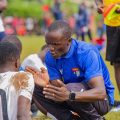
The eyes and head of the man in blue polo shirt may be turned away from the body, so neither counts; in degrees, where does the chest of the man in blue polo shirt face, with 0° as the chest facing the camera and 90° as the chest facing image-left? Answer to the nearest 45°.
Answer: approximately 45°

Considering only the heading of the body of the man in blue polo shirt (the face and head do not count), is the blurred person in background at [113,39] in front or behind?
behind
